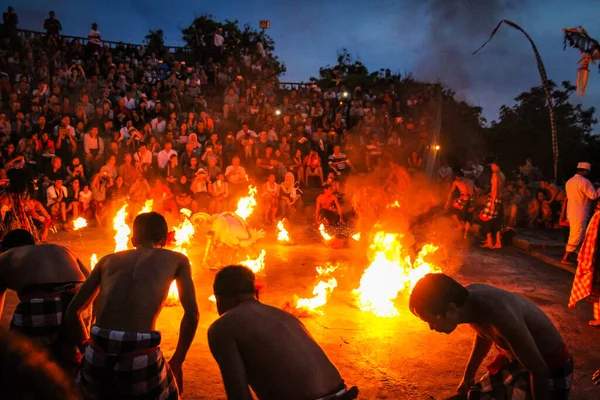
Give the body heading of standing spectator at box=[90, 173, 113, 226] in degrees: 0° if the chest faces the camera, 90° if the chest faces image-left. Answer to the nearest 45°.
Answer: approximately 315°

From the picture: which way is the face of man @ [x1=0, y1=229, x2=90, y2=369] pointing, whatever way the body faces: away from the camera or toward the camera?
away from the camera

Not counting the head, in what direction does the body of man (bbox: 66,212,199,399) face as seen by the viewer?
away from the camera

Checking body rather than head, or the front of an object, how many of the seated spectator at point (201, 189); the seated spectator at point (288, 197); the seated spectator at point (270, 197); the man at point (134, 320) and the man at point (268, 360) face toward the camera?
3

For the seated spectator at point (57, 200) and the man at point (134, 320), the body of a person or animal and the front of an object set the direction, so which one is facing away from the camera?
the man

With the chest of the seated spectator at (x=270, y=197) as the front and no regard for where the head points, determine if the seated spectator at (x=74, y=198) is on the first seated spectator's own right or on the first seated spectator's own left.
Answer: on the first seated spectator's own right

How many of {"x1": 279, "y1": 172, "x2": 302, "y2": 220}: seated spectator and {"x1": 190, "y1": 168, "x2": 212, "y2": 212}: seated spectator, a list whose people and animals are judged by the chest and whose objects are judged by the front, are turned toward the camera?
2

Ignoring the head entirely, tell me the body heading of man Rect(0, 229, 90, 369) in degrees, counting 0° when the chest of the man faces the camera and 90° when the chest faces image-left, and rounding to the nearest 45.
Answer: approximately 135°

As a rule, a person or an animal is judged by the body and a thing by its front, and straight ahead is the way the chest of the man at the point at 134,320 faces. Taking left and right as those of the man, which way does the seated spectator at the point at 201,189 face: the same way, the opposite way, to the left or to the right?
the opposite way

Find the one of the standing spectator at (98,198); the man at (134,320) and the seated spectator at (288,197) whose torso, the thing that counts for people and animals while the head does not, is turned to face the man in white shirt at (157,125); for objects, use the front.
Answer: the man

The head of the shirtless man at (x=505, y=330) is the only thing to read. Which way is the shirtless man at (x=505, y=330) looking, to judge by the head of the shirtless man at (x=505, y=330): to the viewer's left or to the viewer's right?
to the viewer's left

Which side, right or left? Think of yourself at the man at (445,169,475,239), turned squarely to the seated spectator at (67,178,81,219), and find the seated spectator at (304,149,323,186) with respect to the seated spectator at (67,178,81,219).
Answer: right

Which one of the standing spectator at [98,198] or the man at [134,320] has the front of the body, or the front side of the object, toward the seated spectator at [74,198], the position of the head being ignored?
the man
